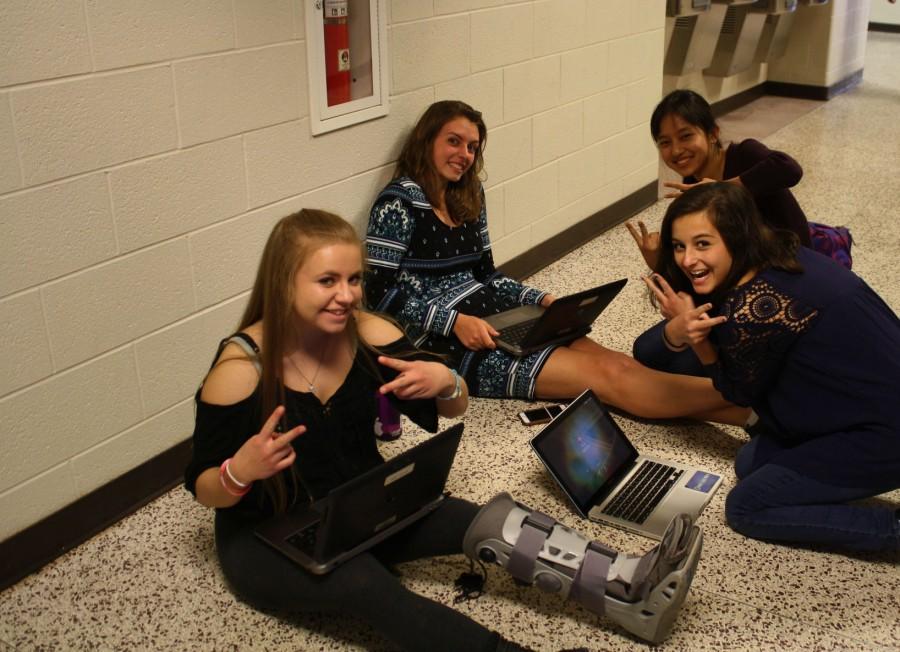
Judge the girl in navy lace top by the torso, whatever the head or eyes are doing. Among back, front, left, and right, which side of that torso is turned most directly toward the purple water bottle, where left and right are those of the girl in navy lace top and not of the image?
front

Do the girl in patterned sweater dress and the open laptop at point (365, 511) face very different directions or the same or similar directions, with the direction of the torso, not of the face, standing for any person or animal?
very different directions

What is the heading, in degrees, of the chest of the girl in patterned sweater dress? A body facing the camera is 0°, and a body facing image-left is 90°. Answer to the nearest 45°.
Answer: approximately 315°

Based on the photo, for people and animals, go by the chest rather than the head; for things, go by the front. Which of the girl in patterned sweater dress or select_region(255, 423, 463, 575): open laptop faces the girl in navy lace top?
the girl in patterned sweater dress

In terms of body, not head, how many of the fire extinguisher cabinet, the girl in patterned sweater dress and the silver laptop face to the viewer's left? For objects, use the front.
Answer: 0

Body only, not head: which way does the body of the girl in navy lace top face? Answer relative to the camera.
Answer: to the viewer's left

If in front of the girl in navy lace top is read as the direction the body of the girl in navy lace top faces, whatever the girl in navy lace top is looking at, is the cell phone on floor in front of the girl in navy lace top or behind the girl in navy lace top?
in front

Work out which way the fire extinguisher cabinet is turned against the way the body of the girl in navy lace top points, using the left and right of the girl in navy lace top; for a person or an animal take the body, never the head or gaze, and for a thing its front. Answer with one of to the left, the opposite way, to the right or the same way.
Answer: the opposite way

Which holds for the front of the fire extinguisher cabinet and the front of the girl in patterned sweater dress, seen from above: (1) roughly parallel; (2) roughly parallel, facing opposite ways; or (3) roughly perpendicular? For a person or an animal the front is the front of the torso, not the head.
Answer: roughly parallel

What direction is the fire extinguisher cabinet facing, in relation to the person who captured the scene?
facing the viewer and to the right of the viewer

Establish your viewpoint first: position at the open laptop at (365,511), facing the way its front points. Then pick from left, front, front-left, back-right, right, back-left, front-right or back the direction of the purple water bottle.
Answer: front-right

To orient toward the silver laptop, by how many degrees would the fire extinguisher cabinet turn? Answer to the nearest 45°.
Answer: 0° — it already faces it

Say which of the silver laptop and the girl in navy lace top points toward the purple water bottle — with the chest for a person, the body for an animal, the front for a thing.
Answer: the girl in navy lace top
